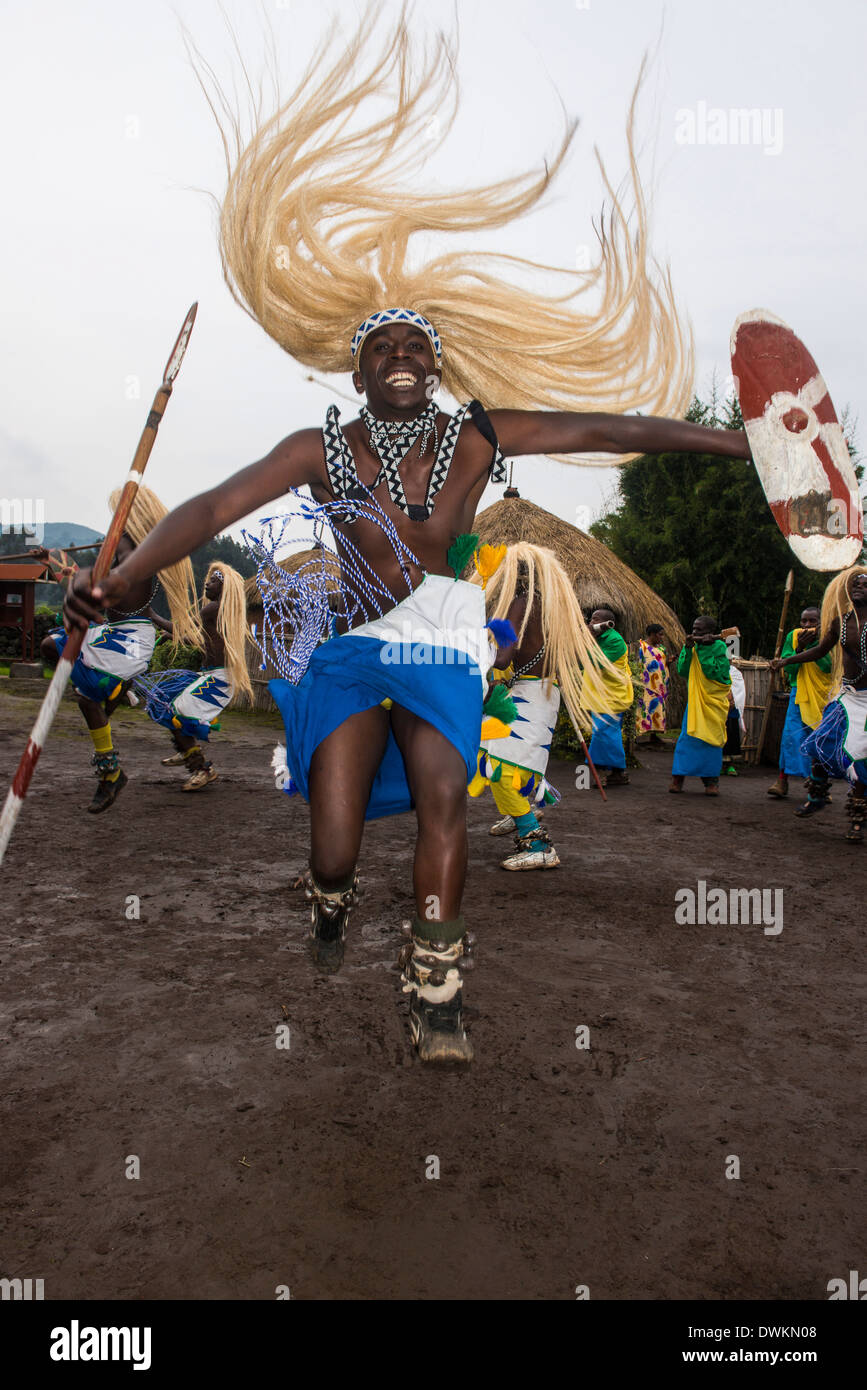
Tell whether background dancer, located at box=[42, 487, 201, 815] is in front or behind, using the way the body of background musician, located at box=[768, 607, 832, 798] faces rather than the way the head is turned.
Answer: in front

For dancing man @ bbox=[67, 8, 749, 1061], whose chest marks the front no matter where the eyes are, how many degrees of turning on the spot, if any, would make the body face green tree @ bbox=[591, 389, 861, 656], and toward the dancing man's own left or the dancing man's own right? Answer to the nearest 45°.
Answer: approximately 180°

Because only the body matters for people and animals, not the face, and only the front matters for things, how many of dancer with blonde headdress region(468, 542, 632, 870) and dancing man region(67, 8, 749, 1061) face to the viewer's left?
1

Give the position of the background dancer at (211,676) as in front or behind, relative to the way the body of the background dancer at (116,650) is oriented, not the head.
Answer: behind

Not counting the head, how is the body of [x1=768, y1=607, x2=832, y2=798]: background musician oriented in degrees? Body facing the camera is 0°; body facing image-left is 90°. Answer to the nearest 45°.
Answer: approximately 45°

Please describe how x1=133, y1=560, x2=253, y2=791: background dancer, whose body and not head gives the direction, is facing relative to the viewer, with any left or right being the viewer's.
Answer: facing to the left of the viewer
